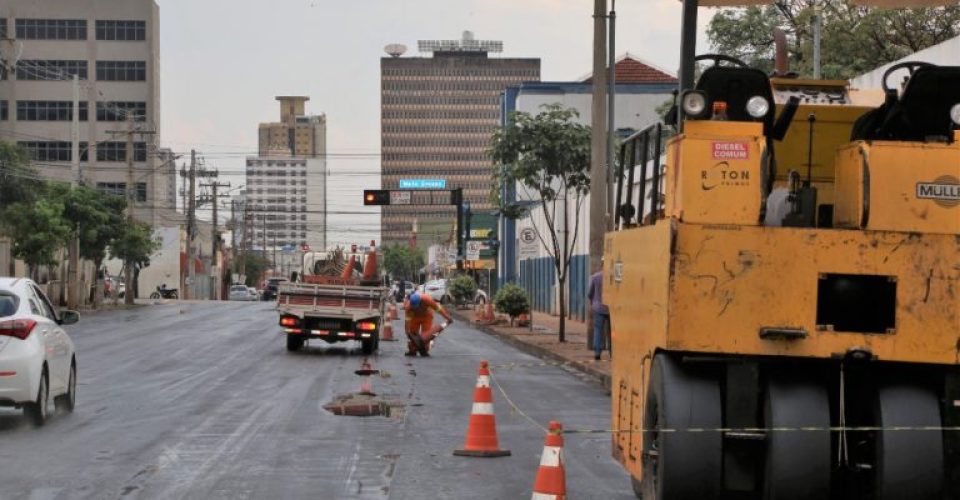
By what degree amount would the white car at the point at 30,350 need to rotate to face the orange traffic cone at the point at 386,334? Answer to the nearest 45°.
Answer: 0° — it already faces it

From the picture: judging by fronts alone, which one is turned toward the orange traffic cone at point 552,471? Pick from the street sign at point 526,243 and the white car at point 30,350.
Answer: the street sign

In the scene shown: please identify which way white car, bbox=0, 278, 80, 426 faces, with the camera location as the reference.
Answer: facing away from the viewer and to the right of the viewer

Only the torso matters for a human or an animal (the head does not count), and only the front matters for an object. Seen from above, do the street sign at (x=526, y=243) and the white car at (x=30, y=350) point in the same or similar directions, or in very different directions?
very different directions

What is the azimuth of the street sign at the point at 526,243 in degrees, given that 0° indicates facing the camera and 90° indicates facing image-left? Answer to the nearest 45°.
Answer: approximately 0°

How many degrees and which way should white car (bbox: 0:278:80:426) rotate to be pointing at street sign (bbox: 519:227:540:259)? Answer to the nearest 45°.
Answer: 0° — it already faces it

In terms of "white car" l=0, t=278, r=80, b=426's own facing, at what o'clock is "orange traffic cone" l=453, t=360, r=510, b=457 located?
The orange traffic cone is roughly at 3 o'clock from the white car.
